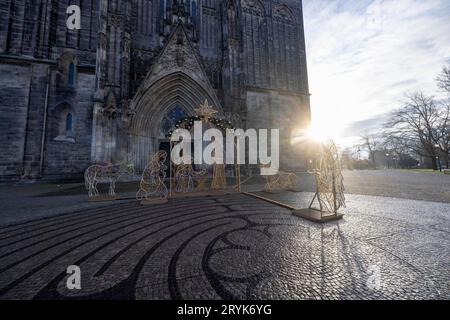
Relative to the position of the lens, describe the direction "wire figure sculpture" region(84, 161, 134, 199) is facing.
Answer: facing to the right of the viewer

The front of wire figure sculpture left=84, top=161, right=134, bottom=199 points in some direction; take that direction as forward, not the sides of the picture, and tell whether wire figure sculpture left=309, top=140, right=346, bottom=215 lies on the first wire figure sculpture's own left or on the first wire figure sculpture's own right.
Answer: on the first wire figure sculpture's own right

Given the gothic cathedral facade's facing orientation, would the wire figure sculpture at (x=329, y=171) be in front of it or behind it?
in front

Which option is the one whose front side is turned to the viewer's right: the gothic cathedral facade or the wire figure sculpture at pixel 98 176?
the wire figure sculpture

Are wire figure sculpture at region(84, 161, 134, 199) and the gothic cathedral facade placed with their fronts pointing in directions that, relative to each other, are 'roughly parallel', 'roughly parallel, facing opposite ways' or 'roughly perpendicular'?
roughly perpendicular

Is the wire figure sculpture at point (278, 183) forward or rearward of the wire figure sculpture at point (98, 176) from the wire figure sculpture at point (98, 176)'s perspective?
forward

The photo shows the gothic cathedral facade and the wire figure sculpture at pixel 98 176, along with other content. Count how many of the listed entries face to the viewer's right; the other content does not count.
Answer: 1
